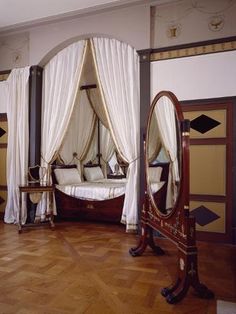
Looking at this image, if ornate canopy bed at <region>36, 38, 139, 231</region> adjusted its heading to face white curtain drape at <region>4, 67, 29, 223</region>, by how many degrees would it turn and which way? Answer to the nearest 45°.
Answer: approximately 90° to its right

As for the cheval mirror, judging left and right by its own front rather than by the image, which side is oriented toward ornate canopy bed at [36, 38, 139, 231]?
right

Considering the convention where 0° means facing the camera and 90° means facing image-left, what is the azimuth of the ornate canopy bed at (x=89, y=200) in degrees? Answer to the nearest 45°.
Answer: approximately 0°

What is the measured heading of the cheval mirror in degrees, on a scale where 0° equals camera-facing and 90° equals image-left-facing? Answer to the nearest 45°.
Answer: approximately 45°

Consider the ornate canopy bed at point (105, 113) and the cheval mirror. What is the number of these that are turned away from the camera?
0

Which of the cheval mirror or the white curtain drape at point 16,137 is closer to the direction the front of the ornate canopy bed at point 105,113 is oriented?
the cheval mirror

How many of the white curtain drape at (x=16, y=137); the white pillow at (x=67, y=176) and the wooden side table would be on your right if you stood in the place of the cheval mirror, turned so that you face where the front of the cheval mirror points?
3

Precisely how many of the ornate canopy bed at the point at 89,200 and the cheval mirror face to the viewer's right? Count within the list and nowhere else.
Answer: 0
